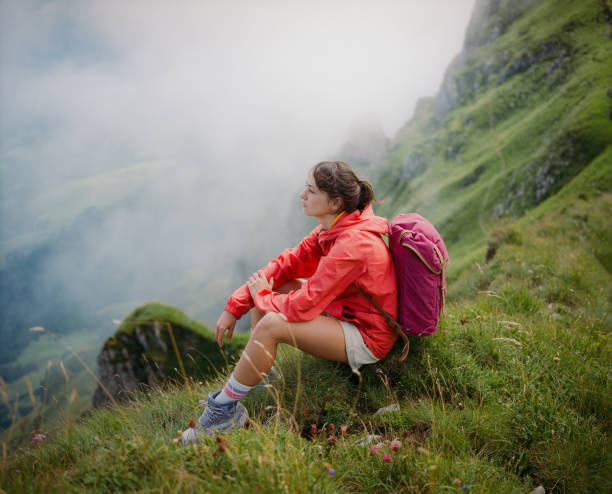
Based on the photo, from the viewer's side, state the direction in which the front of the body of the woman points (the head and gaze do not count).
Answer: to the viewer's left

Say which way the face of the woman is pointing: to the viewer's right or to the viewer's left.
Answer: to the viewer's left

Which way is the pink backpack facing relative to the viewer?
to the viewer's right

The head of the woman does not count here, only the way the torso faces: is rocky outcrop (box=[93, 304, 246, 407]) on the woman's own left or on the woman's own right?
on the woman's own right
